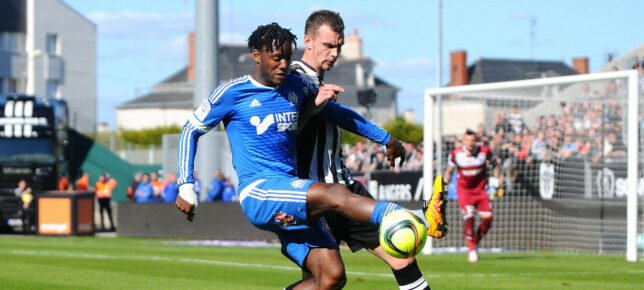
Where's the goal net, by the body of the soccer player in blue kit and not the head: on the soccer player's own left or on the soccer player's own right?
on the soccer player's own left

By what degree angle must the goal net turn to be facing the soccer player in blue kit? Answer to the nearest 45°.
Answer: approximately 45° to its left

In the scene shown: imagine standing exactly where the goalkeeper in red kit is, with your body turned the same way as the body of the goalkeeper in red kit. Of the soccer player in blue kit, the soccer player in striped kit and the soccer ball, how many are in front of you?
3

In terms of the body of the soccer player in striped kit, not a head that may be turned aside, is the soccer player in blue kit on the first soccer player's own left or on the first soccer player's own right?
on the first soccer player's own right

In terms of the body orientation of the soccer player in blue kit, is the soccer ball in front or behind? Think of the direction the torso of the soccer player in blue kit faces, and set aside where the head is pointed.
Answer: in front

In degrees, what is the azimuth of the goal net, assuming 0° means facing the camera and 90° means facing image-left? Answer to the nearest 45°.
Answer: approximately 45°

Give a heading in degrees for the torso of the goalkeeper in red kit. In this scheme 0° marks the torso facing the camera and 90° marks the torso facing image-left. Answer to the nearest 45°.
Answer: approximately 0°

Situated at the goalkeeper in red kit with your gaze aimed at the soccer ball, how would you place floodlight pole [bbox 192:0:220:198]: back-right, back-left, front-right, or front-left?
back-right

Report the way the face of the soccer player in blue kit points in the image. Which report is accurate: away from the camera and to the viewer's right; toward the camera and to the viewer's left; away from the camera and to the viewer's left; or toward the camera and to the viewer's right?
toward the camera and to the viewer's right

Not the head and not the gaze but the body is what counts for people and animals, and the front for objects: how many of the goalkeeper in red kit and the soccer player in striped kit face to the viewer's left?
0

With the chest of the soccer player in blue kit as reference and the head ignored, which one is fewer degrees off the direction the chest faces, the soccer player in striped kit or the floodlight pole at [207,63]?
the soccer player in striped kit
